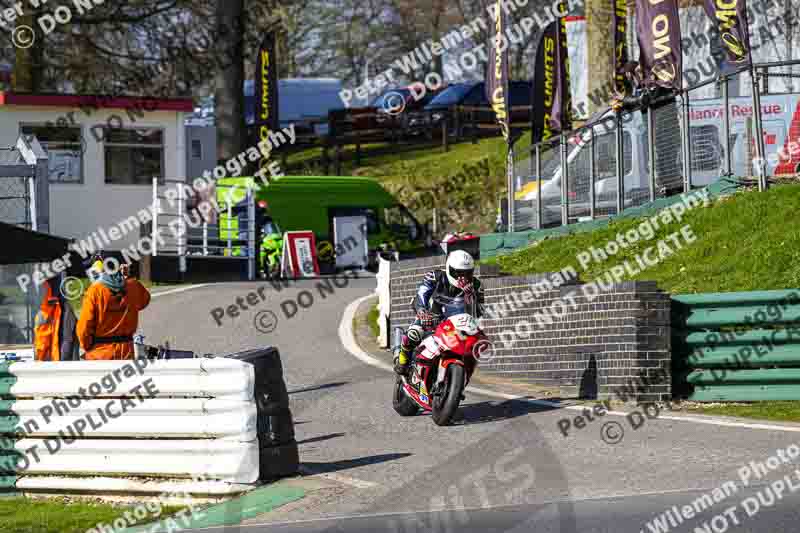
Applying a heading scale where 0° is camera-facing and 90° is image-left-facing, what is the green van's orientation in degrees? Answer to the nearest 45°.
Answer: approximately 270°

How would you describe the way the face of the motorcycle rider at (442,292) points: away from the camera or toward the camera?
toward the camera

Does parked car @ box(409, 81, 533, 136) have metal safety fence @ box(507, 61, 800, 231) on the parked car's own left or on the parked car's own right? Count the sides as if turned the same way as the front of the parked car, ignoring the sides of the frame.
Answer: on the parked car's own left

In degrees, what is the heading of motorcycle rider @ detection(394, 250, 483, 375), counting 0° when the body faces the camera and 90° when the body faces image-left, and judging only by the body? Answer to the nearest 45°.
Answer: approximately 315°

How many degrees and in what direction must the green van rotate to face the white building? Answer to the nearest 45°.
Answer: approximately 180°

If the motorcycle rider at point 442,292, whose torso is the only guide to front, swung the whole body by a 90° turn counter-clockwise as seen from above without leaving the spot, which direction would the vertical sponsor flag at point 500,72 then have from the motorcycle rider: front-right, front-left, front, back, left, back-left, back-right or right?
front-left

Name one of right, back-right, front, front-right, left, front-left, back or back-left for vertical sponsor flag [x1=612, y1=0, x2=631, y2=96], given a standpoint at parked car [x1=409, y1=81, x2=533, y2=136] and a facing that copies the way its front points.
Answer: front-left

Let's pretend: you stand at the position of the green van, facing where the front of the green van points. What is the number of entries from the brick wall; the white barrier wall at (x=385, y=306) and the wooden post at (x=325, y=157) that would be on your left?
1

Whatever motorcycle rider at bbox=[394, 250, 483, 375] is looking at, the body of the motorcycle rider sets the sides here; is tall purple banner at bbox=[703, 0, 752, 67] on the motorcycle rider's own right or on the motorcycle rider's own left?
on the motorcycle rider's own left
